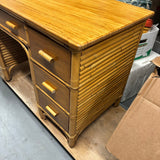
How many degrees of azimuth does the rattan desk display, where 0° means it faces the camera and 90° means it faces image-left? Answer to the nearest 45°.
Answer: approximately 45°

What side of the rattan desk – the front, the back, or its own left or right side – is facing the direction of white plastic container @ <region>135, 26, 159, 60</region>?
back
